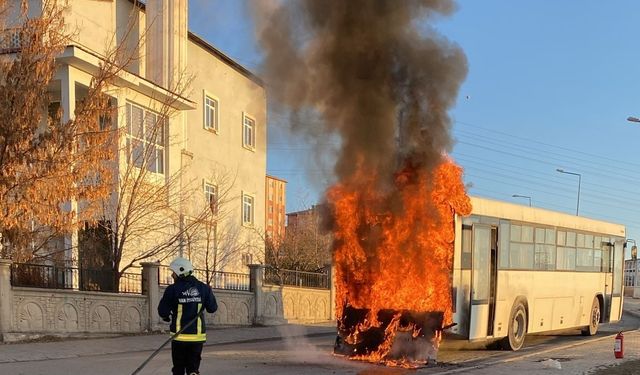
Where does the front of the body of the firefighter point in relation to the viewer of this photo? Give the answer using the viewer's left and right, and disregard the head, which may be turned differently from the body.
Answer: facing away from the viewer

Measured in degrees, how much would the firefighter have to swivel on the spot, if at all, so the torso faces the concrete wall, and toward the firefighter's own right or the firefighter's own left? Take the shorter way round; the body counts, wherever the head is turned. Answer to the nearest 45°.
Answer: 0° — they already face it

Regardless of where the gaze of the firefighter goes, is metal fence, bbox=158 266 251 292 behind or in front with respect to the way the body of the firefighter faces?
in front
